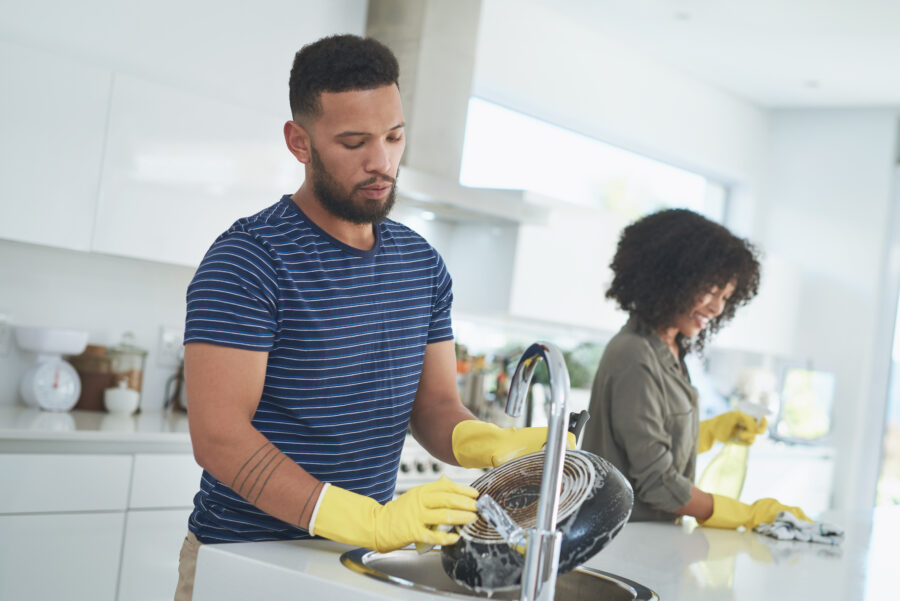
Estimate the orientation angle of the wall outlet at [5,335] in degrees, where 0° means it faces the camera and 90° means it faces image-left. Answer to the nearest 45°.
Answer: approximately 315°

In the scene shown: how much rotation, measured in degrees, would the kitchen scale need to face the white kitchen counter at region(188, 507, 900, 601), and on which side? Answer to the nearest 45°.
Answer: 0° — it already faces it
